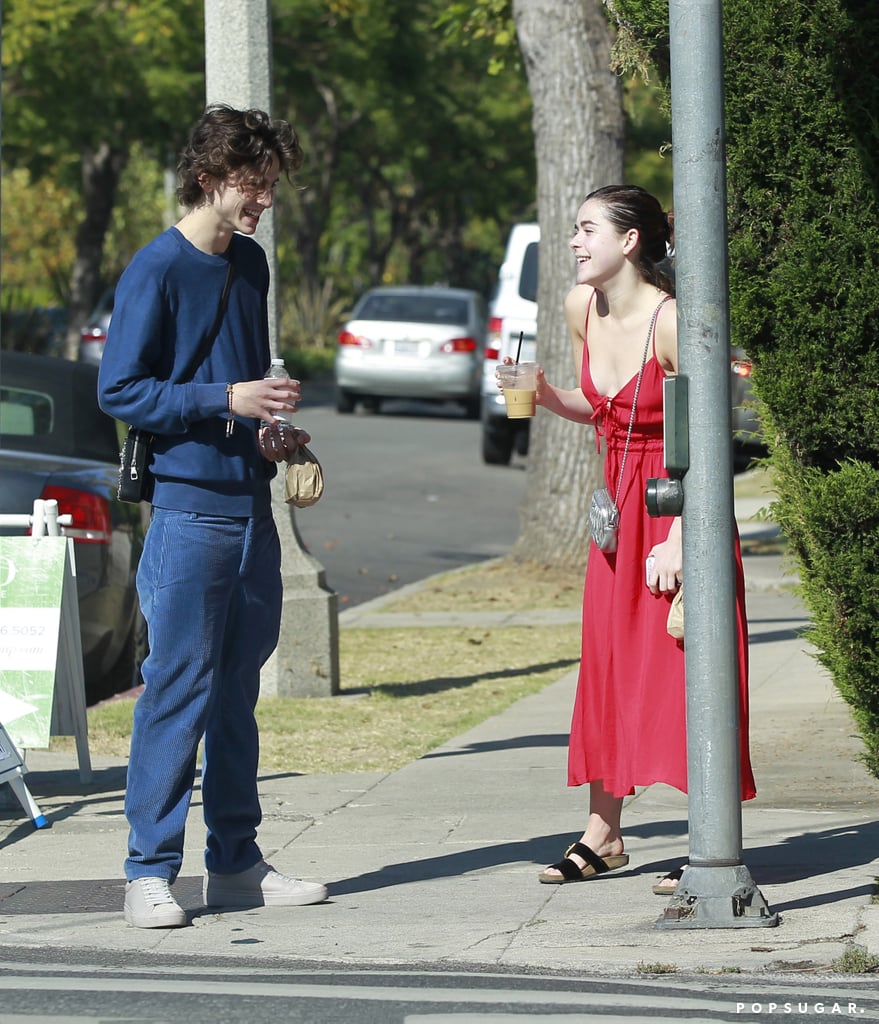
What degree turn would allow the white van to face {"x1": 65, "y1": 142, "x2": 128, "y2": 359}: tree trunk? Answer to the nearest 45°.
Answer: approximately 45° to its left

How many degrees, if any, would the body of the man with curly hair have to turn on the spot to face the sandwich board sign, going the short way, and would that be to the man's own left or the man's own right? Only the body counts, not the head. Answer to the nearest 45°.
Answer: approximately 135° to the man's own left

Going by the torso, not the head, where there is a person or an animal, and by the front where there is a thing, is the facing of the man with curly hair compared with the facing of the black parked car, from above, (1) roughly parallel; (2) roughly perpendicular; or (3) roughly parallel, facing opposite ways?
roughly perpendicular

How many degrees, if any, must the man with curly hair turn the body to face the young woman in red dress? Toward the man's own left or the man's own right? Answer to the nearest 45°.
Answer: approximately 45° to the man's own left

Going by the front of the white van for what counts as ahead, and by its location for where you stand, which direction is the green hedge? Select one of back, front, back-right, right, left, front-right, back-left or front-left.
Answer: back

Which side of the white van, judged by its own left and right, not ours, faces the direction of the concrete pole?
back

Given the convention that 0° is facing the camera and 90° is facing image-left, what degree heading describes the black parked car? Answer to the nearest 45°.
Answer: approximately 225°

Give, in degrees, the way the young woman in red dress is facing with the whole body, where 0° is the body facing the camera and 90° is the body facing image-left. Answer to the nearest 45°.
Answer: approximately 45°

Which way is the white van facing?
away from the camera

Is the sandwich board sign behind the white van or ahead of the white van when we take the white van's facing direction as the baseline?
behind

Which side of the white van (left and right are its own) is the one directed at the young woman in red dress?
back
